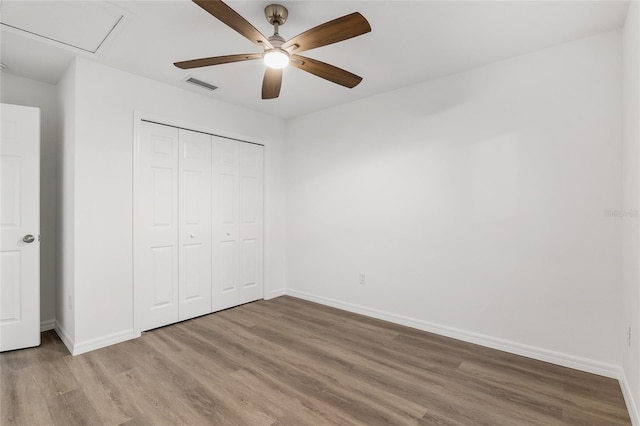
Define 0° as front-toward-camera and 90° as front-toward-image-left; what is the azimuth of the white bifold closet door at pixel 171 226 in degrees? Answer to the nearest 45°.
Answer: approximately 315°

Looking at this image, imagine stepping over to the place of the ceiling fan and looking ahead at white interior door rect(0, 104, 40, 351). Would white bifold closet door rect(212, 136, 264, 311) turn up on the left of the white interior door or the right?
right

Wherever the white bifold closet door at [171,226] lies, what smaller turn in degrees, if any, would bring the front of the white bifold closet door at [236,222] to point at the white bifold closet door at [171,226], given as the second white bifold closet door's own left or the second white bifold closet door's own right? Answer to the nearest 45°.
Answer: approximately 90° to the second white bifold closet door's own right

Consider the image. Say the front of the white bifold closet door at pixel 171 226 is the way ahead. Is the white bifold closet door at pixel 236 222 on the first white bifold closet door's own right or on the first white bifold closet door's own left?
on the first white bifold closet door's own left

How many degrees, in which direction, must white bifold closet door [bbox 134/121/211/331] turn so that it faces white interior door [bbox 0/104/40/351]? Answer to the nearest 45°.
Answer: approximately 135° to its right

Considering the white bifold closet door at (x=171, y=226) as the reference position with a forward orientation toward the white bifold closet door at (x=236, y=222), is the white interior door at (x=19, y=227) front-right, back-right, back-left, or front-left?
back-left

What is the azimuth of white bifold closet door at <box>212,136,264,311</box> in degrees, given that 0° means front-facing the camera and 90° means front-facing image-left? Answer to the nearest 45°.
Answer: approximately 315°

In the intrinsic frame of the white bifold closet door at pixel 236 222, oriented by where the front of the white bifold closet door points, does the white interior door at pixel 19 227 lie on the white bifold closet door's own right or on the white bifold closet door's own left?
on the white bifold closet door's own right
